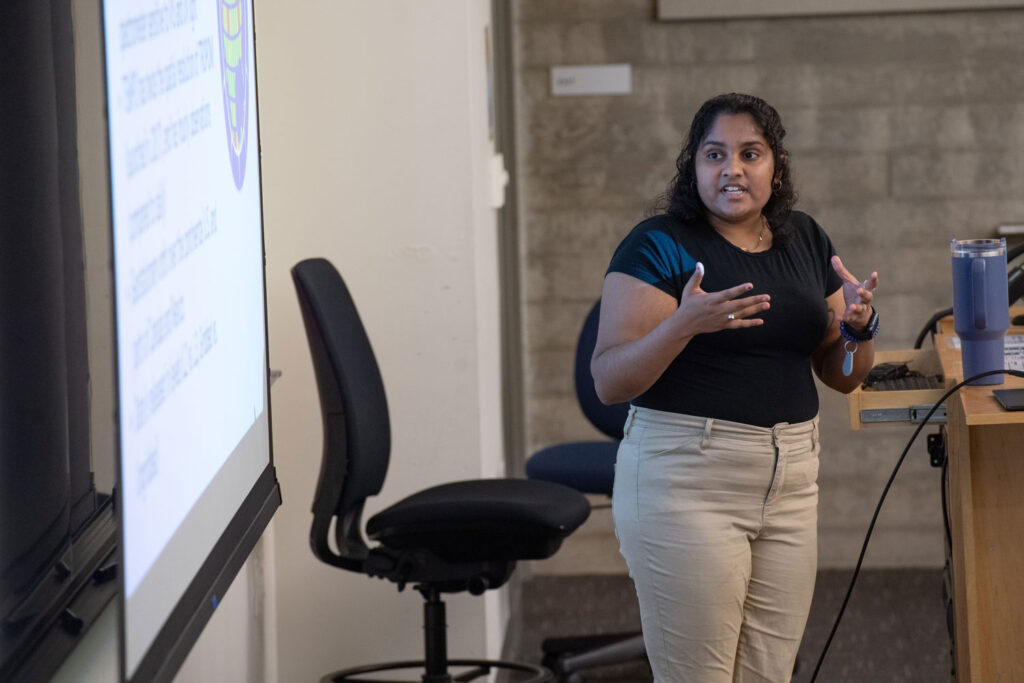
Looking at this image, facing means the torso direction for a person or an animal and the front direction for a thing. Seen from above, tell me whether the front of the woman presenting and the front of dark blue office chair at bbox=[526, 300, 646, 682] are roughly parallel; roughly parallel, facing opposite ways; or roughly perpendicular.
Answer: roughly perpendicular

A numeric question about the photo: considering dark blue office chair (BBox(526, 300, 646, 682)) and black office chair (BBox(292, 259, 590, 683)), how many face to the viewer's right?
1

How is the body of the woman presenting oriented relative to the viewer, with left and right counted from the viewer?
facing the viewer and to the right of the viewer

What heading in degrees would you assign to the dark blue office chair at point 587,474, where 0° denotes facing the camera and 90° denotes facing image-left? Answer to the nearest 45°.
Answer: approximately 45°

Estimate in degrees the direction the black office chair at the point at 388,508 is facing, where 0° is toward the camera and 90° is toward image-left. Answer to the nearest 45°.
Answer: approximately 270°

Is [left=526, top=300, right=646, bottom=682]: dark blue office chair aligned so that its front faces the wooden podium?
no

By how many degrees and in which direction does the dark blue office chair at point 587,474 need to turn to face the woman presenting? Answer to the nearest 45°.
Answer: approximately 45° to its left

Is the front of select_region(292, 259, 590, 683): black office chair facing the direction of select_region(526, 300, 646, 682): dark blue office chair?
no
